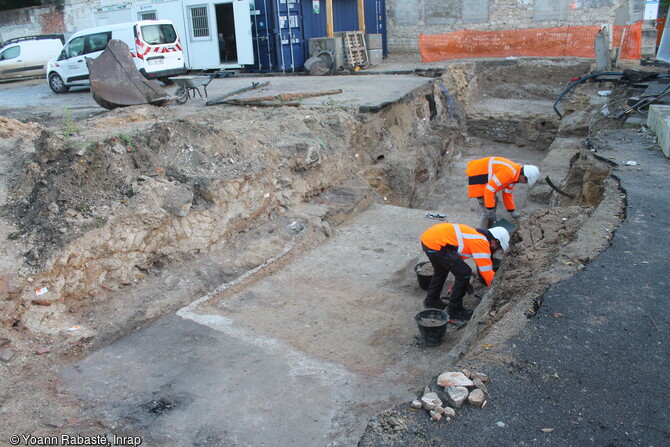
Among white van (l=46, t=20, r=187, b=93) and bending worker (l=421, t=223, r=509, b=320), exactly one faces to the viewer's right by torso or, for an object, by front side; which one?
the bending worker

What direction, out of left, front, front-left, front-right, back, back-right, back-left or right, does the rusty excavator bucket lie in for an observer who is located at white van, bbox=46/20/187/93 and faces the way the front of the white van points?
back-left

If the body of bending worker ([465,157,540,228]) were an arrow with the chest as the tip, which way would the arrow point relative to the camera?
to the viewer's right

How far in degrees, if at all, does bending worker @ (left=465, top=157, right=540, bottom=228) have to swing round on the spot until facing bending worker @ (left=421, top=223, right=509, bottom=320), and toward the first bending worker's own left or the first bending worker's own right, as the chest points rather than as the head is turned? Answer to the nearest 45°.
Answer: approximately 90° to the first bending worker's own right

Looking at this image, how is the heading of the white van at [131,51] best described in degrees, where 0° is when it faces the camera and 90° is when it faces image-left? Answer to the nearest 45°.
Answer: approximately 135°

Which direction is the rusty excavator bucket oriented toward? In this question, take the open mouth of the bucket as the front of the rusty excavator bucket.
to the viewer's right

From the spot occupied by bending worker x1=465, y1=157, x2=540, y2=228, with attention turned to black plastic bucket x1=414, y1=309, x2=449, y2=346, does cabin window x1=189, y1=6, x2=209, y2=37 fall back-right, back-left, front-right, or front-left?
back-right

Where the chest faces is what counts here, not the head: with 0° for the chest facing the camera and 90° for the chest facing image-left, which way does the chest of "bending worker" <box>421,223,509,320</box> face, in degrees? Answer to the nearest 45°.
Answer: approximately 270°

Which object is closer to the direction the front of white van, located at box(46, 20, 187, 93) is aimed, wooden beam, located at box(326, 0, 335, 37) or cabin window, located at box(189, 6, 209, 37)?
the cabin window
